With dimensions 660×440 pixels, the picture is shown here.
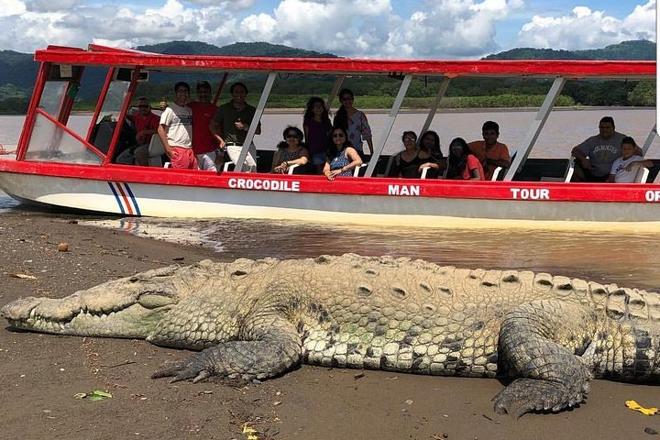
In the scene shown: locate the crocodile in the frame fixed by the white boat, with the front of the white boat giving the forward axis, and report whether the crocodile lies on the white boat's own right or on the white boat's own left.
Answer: on the white boat's own left

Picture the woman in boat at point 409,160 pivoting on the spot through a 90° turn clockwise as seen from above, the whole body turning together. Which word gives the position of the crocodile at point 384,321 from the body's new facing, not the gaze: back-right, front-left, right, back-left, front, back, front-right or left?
left

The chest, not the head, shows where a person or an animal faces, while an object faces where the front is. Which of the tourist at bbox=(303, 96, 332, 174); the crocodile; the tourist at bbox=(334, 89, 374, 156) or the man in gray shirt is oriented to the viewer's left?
the crocodile

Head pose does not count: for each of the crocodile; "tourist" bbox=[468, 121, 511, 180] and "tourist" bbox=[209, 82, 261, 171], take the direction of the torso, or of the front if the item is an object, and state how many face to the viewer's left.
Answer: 1

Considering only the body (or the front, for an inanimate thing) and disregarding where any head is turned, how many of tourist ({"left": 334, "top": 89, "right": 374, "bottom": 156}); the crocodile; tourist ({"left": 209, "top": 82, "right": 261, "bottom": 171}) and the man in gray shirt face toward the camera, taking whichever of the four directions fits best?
3

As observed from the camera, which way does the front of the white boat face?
facing to the left of the viewer

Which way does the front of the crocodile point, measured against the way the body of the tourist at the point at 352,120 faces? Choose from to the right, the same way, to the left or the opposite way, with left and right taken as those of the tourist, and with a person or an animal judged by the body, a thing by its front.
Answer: to the right

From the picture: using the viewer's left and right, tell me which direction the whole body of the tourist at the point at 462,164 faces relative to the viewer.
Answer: facing the viewer and to the left of the viewer

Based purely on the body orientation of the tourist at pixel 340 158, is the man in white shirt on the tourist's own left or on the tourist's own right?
on the tourist's own right
